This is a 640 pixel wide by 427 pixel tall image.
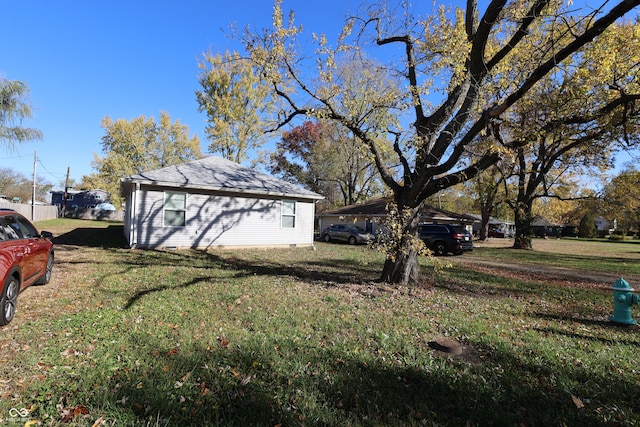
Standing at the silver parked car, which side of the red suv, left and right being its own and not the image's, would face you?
front

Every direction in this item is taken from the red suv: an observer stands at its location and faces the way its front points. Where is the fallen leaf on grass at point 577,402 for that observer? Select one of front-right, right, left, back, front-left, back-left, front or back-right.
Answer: right

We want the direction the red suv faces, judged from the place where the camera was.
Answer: facing away from the viewer and to the right of the viewer

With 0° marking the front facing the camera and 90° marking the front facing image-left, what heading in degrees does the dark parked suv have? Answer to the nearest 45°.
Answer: approximately 135°

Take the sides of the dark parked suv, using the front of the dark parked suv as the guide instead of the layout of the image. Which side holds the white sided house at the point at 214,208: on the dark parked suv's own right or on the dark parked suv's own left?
on the dark parked suv's own left

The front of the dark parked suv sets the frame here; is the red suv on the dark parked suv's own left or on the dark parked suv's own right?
on the dark parked suv's own left

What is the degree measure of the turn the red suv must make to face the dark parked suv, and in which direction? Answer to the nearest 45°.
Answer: approximately 45° to its right

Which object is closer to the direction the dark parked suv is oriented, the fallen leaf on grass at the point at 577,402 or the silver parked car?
the silver parked car

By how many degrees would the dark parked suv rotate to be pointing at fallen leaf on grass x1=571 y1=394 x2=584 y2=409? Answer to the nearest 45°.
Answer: approximately 135° to its left
